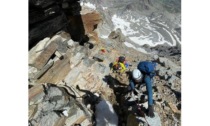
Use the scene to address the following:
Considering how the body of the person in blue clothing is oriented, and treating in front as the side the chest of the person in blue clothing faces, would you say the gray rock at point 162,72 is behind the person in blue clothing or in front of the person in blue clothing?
behind
